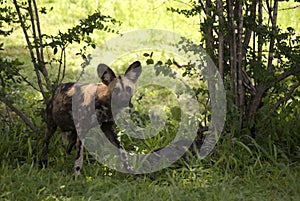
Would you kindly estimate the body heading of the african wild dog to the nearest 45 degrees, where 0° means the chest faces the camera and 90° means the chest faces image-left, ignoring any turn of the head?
approximately 315°
